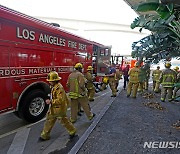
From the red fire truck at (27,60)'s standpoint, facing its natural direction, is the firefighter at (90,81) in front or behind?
in front

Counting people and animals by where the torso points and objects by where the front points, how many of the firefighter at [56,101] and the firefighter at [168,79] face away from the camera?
1

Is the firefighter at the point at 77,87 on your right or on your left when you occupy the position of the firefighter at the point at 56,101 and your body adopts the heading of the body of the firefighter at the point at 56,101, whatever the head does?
on your right

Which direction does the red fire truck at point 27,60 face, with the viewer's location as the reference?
facing away from the viewer and to the right of the viewer

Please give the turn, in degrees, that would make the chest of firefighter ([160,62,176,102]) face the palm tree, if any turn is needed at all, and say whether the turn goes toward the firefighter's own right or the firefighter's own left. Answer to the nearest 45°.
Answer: approximately 180°

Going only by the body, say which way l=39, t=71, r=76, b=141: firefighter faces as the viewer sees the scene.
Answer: to the viewer's left

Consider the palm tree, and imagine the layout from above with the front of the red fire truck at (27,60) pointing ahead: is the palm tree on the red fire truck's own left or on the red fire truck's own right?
on the red fire truck's own right

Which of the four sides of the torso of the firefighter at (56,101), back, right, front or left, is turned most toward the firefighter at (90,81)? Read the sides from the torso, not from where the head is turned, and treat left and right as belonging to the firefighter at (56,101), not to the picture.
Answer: right
